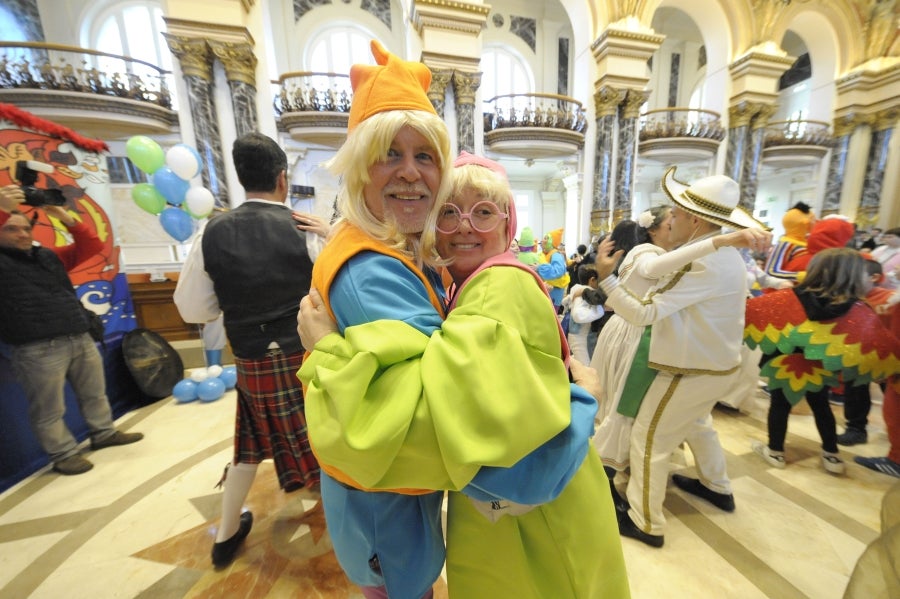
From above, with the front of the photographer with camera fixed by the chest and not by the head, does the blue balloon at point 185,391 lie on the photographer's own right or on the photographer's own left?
on the photographer's own left

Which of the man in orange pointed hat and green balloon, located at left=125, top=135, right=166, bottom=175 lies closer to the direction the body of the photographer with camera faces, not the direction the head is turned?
the man in orange pointed hat

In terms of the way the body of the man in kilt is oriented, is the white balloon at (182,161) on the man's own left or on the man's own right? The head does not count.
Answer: on the man's own left

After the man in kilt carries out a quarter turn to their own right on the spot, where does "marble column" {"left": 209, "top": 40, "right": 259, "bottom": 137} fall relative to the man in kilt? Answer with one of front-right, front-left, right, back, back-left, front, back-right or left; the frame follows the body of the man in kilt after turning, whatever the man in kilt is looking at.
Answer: back-left

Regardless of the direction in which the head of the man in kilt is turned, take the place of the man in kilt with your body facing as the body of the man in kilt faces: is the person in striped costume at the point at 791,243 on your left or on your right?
on your right

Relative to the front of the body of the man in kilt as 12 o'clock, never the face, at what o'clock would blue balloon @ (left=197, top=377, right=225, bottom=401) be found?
The blue balloon is roughly at 12 o'clock from the man in kilt.

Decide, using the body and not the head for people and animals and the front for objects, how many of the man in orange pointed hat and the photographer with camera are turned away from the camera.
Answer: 0

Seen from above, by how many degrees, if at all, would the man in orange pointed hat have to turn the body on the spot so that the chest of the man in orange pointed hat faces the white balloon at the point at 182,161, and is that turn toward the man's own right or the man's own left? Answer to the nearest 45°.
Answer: approximately 180°

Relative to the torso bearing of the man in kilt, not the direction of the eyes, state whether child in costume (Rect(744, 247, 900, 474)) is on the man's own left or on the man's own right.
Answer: on the man's own right

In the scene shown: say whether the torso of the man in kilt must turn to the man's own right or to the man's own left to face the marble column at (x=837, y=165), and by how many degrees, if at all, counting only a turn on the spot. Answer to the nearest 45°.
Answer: approximately 45° to the man's own right

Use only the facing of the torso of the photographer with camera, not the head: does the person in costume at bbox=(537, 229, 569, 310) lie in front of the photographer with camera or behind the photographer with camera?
in front

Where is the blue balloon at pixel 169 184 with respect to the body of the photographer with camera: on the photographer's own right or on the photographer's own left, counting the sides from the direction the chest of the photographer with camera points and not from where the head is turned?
on the photographer's own left

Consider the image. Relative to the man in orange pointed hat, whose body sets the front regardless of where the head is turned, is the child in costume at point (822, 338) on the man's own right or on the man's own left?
on the man's own left

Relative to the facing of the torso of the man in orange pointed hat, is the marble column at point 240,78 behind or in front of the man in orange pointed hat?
behind

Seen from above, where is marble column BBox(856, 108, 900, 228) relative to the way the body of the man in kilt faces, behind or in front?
in front

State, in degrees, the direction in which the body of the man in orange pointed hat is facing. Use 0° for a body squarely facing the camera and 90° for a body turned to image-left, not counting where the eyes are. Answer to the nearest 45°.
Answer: approximately 315°

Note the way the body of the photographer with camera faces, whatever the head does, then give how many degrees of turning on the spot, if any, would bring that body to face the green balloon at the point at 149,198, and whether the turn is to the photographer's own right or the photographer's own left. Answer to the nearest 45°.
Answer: approximately 90° to the photographer's own left

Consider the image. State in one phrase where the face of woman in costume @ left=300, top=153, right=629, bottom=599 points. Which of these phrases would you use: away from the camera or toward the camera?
toward the camera

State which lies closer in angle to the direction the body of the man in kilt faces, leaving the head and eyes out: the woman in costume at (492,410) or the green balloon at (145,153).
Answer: the green balloon
